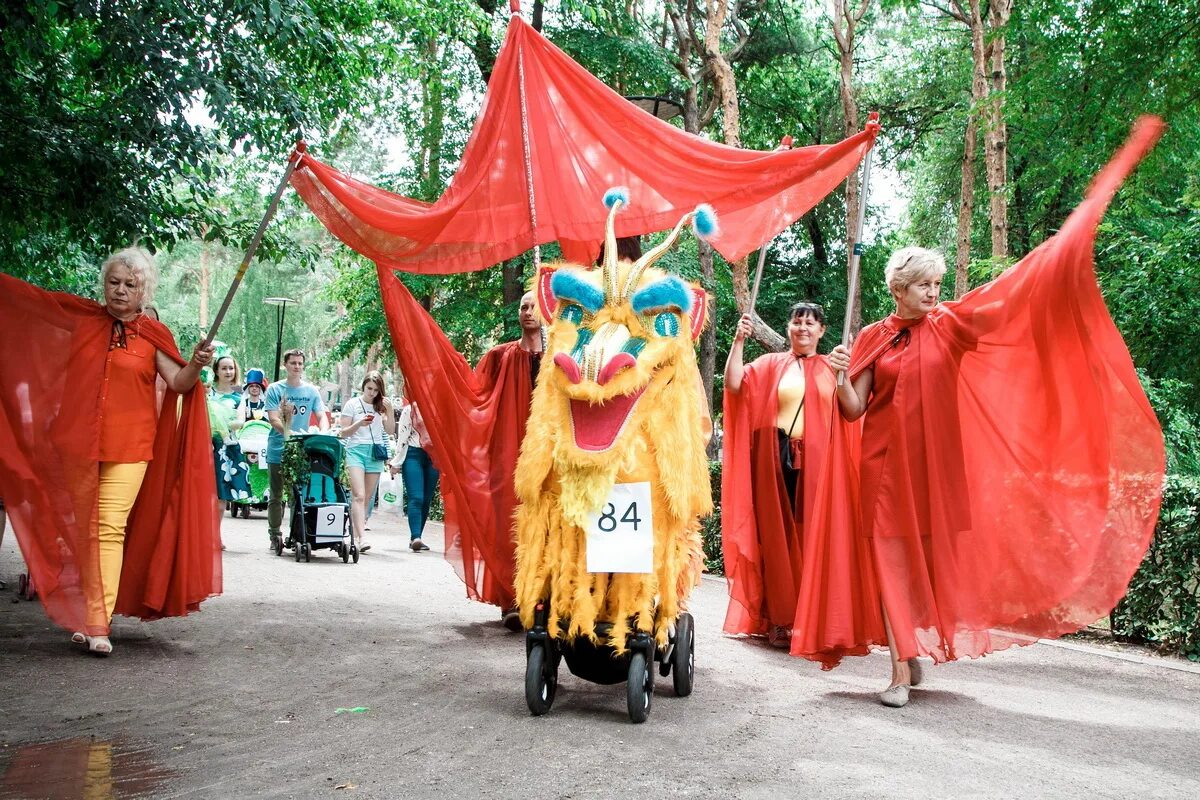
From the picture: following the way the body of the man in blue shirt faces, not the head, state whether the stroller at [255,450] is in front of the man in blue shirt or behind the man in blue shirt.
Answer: behind

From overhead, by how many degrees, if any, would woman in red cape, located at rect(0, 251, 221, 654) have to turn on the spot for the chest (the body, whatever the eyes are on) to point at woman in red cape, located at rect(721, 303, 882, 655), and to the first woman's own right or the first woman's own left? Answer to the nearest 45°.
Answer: approximately 90° to the first woman's own left

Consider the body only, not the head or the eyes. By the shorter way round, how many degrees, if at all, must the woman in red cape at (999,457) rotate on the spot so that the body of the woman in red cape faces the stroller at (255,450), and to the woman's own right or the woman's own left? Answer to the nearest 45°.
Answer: approximately 135° to the woman's own right

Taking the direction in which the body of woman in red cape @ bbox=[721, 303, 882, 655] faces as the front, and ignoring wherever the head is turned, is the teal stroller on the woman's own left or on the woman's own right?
on the woman's own right

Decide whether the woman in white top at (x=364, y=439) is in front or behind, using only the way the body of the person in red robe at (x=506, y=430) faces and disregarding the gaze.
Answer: behind

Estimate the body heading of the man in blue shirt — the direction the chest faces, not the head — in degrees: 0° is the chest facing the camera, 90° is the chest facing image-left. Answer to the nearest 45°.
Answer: approximately 0°

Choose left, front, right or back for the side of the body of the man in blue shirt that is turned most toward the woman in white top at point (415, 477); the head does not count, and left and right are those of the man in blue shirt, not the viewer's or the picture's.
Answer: left
